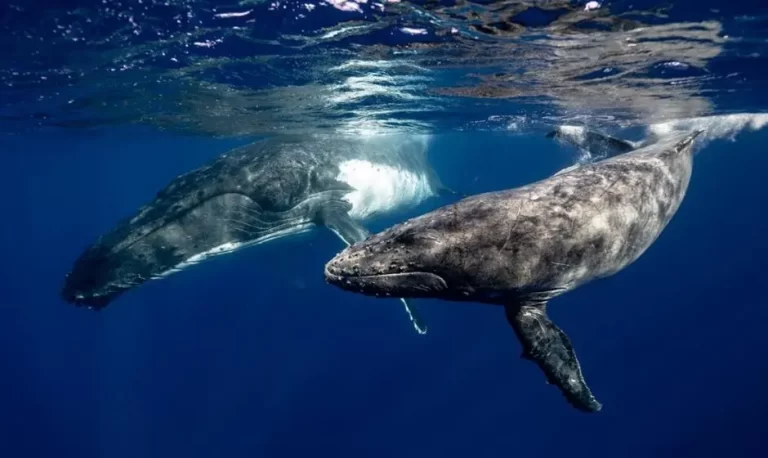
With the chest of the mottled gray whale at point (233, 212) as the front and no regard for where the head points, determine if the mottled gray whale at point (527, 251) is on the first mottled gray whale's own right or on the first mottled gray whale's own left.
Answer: on the first mottled gray whale's own left

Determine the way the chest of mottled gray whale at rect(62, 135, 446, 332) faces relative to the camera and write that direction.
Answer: to the viewer's left
